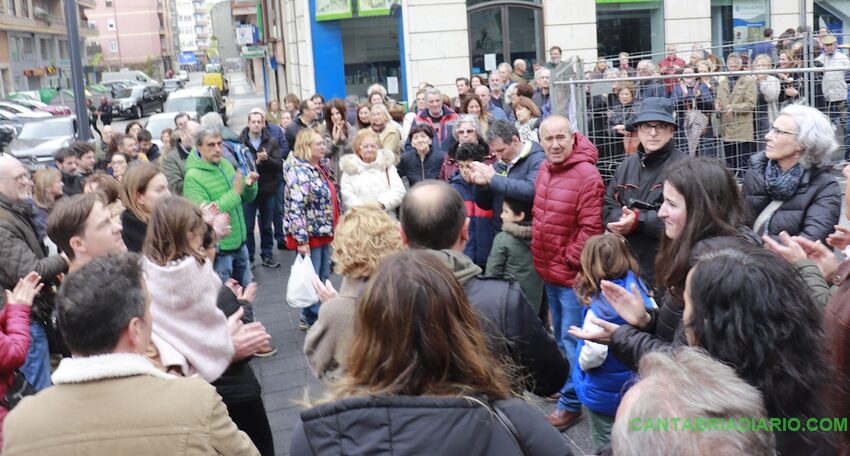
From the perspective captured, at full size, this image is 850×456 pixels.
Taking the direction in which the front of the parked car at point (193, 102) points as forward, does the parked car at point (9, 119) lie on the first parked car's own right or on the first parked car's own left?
on the first parked car's own right

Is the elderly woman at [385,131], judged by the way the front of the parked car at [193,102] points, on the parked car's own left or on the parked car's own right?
on the parked car's own left

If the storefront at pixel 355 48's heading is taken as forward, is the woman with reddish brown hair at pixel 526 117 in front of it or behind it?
in front

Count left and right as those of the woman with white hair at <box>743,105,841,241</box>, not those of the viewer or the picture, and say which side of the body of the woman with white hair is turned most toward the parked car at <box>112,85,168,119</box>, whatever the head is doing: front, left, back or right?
right

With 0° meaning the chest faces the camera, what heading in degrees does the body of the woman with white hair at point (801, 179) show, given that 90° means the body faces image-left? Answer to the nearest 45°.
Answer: approximately 45°

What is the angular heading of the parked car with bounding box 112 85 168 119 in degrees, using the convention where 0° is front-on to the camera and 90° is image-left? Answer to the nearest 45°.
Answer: approximately 45°

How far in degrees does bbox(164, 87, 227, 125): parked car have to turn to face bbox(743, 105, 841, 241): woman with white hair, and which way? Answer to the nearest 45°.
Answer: approximately 45° to its left

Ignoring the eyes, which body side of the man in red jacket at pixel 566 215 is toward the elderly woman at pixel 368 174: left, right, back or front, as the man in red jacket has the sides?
right

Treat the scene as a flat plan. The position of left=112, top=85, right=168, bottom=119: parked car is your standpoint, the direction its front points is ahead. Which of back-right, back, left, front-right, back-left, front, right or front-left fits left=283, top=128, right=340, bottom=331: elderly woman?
front-left
